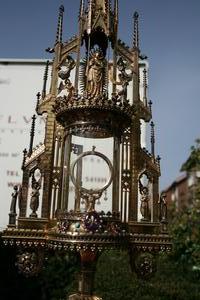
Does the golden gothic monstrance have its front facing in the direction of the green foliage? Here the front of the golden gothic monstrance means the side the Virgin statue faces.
no

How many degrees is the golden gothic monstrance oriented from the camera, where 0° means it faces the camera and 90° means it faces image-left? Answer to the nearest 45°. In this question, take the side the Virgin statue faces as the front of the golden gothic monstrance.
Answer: approximately 0°
